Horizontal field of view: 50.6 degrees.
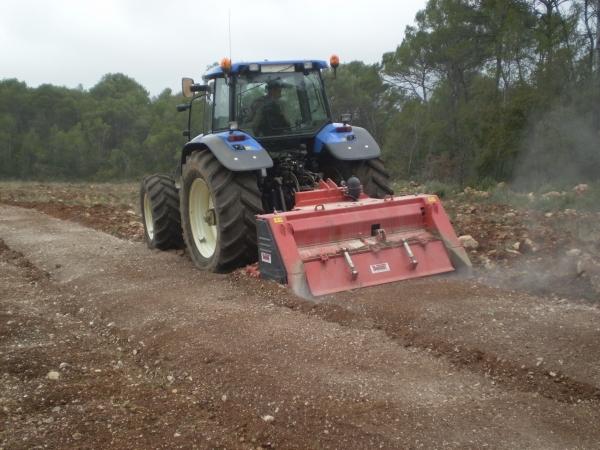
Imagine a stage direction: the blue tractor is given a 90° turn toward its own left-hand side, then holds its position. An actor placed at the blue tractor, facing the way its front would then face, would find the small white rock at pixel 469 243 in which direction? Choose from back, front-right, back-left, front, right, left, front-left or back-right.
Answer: back-left

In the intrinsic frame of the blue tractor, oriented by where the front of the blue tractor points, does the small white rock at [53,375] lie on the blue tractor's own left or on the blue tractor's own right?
on the blue tractor's own left

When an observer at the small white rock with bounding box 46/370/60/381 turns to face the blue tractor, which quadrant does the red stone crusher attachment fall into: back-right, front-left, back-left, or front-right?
front-right

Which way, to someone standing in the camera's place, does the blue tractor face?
facing away from the viewer and to the left of the viewer
